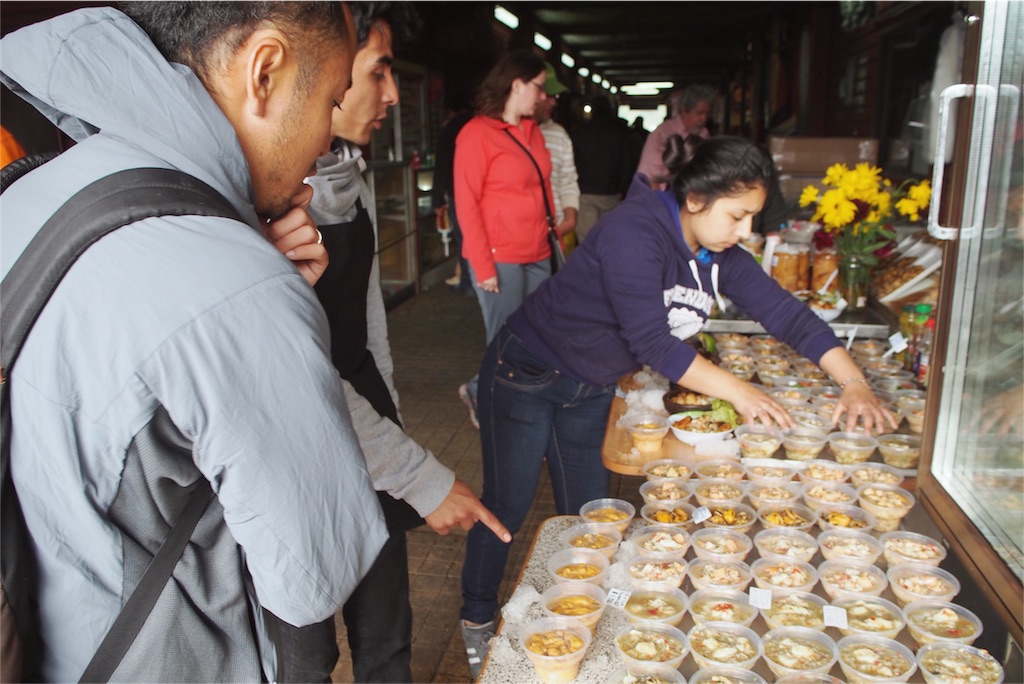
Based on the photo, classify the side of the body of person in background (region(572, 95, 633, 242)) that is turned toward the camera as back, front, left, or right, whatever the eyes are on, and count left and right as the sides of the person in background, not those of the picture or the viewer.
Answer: back

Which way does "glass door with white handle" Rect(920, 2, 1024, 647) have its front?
to the viewer's left

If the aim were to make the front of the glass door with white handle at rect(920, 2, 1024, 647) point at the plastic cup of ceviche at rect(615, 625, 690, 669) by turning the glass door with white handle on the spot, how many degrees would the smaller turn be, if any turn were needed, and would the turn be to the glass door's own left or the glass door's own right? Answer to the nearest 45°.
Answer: approximately 45° to the glass door's own left

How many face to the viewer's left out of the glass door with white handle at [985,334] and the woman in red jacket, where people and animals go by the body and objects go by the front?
1

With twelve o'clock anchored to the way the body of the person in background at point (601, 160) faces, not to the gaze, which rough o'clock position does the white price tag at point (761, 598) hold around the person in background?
The white price tag is roughly at 6 o'clock from the person in background.

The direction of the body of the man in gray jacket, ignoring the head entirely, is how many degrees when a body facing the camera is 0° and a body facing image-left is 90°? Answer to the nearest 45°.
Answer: approximately 225°

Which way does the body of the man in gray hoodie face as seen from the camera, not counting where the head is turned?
to the viewer's right

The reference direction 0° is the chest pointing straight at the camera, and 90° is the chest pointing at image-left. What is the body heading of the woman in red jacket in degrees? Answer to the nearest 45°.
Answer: approximately 315°

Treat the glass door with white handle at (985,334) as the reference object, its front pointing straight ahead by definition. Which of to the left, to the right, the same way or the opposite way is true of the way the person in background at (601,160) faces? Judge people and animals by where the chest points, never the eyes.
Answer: to the right

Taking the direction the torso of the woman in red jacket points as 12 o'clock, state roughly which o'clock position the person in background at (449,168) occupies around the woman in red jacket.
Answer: The person in background is roughly at 7 o'clock from the woman in red jacket.

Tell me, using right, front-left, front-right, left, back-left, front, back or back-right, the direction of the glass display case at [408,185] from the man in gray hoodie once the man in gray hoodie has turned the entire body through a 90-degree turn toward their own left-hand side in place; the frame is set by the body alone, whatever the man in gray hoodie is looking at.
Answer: front

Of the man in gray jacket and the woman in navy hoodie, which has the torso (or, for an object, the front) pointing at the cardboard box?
the man in gray jacket
